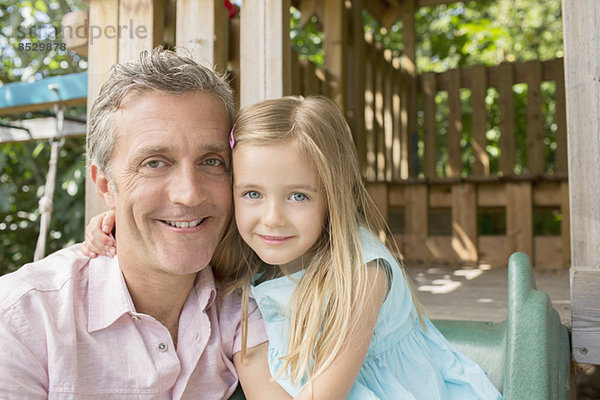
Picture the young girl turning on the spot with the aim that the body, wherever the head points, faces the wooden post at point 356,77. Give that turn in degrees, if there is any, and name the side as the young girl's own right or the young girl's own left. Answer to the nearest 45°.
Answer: approximately 135° to the young girl's own right

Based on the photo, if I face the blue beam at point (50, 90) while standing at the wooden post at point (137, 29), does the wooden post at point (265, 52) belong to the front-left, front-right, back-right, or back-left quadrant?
back-right

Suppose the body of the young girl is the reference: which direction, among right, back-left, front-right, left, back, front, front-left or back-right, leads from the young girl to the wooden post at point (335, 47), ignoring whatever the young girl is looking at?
back-right

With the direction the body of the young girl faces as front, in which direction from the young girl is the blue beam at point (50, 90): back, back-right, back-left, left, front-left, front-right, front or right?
right

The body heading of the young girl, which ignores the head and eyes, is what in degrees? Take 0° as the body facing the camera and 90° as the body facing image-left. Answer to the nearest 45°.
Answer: approximately 45°

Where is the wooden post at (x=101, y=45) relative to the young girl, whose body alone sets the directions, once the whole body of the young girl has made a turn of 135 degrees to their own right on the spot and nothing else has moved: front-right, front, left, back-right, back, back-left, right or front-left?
front-left

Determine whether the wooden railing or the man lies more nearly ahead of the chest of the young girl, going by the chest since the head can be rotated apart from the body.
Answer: the man
